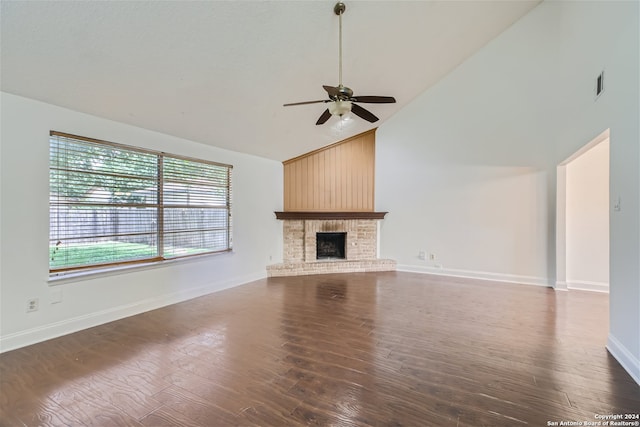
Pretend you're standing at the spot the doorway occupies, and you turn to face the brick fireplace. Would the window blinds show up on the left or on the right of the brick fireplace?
left

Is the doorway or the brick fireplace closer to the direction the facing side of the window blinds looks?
the doorway

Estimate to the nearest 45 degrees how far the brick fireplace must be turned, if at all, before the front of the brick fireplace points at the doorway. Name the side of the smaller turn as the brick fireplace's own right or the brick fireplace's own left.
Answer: approximately 90° to the brick fireplace's own left

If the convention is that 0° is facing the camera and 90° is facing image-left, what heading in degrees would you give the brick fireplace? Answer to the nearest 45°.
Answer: approximately 0°

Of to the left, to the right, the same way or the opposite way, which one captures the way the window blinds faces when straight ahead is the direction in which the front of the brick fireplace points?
to the left

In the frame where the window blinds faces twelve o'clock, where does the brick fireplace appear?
The brick fireplace is roughly at 10 o'clock from the window blinds.

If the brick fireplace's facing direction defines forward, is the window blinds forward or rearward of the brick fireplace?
forward

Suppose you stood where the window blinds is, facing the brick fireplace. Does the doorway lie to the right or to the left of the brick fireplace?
right

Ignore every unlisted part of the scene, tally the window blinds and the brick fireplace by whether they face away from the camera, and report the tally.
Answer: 0

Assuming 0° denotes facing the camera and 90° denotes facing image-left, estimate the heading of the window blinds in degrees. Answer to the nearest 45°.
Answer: approximately 315°
